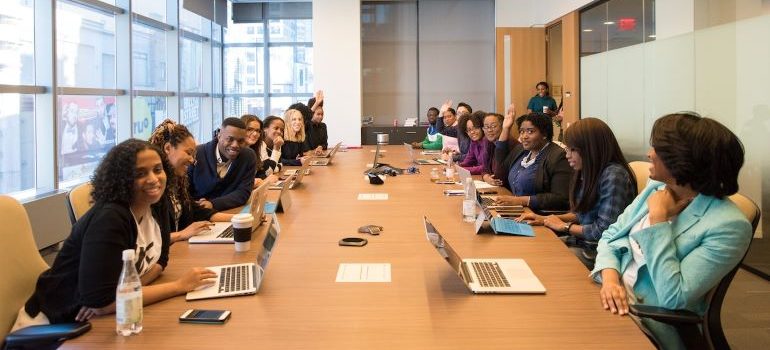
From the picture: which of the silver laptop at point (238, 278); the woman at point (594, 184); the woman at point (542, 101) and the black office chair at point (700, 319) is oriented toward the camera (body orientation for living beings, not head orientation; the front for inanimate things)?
the woman at point (542, 101)

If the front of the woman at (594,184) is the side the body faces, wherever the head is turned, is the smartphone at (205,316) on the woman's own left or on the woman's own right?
on the woman's own left

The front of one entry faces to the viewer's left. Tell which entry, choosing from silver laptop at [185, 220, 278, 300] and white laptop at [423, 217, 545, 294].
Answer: the silver laptop

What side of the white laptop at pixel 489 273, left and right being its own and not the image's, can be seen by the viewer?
right

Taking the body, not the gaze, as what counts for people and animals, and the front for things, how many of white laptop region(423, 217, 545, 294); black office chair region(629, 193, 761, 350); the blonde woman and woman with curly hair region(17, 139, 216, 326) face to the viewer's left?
1

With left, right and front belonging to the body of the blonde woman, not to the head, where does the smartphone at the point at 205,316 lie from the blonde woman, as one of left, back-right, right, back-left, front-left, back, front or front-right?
front-right

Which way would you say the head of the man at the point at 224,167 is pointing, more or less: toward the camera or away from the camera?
toward the camera

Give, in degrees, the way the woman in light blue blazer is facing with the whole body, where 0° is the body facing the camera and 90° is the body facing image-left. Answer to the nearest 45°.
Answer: approximately 45°

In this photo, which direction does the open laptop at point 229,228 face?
to the viewer's left

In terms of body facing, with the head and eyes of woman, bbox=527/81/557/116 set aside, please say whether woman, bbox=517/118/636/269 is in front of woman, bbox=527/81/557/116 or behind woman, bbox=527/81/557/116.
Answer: in front

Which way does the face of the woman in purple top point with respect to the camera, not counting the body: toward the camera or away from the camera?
toward the camera

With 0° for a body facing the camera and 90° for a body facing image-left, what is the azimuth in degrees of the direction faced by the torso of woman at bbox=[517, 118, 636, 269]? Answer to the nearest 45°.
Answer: approximately 90°

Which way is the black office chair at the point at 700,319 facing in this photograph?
to the viewer's left
